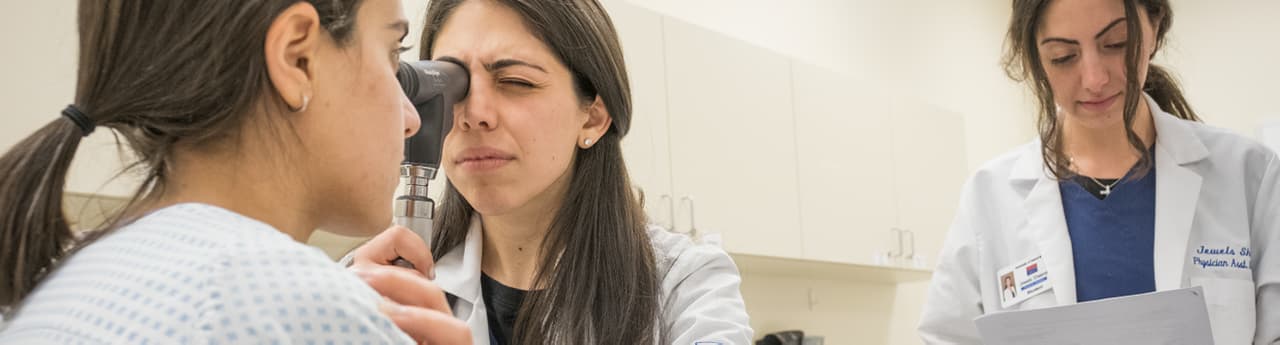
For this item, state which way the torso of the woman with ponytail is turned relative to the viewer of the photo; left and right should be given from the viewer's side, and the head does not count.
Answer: facing away from the viewer and to the right of the viewer

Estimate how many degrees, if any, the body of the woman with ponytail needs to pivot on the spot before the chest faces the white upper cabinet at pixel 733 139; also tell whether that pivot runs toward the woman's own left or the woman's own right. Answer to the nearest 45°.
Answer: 0° — they already face it

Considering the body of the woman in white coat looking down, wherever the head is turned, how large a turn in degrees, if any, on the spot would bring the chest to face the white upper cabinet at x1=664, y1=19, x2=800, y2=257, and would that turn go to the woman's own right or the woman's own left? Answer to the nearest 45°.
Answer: approximately 135° to the woman's own right

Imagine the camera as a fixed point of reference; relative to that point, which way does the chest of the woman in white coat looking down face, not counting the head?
toward the camera

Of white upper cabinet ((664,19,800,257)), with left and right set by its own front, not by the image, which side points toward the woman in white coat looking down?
front

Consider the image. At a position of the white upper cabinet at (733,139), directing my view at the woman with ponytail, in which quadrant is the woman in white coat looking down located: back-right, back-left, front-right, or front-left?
front-left

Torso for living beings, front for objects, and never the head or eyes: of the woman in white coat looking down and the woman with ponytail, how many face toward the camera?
1

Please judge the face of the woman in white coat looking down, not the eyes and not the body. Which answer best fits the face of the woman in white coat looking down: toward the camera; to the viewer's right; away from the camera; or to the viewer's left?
toward the camera

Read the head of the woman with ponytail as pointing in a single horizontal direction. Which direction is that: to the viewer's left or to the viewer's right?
to the viewer's right

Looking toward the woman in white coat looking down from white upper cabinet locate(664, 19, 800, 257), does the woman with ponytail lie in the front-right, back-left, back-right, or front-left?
front-right
